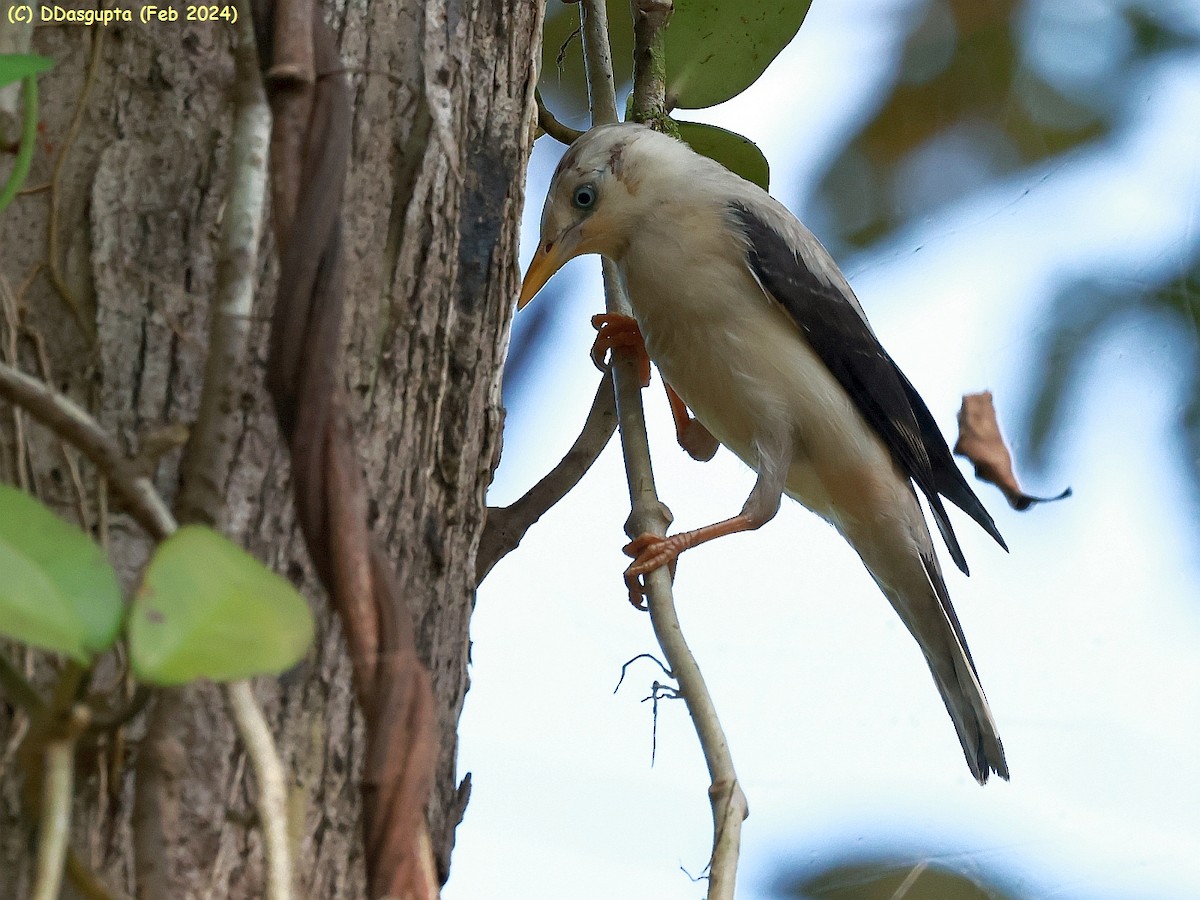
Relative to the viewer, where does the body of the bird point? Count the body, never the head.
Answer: to the viewer's left

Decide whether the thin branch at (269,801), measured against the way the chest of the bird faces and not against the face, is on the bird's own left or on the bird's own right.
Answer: on the bird's own left
